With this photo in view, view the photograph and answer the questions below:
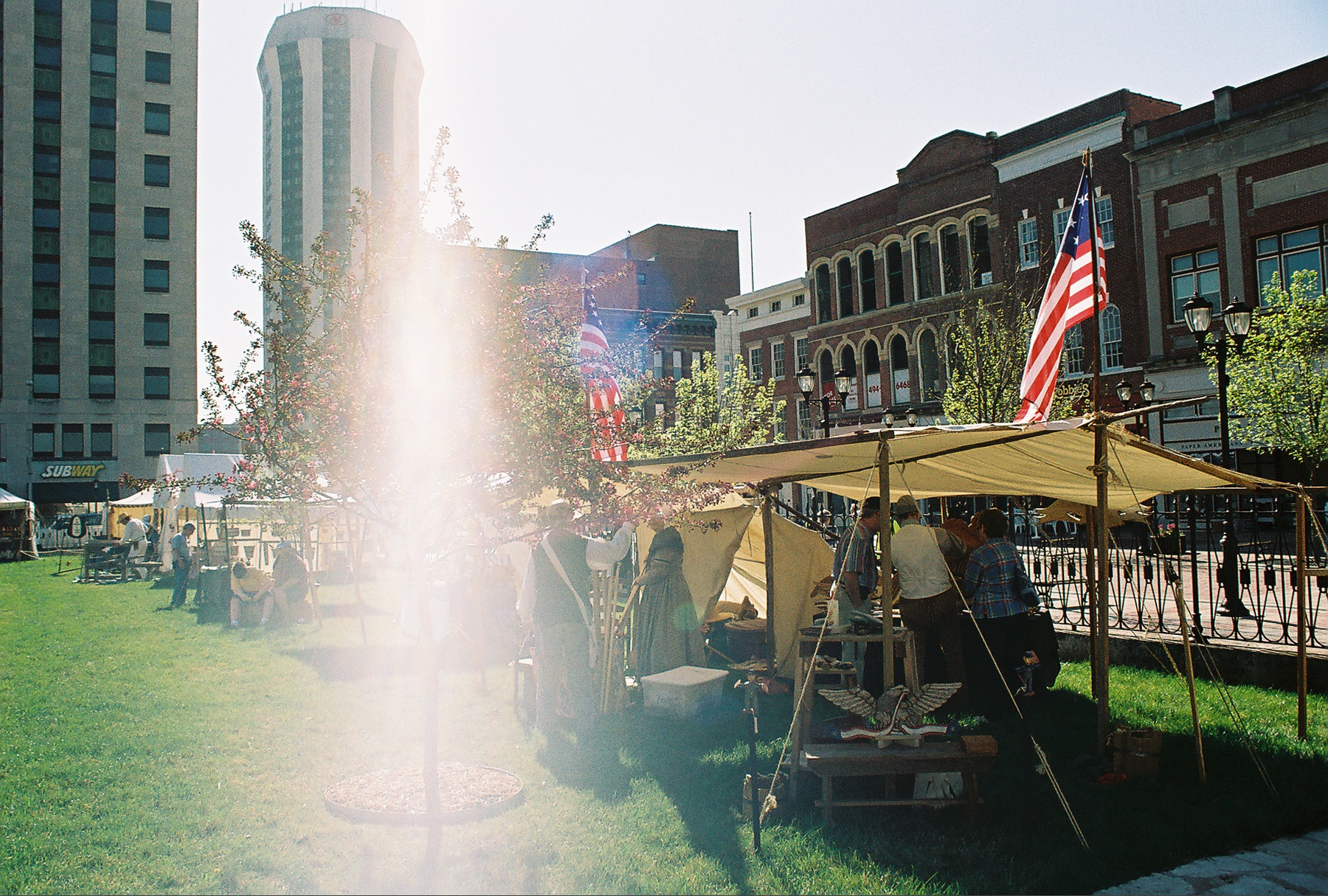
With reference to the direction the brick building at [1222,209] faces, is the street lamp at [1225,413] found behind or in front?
in front

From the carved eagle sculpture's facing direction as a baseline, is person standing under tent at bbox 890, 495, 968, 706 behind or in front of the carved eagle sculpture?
behind

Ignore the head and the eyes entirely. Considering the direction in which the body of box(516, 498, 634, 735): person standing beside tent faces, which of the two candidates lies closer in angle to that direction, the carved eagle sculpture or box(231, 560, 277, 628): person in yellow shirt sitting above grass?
the person in yellow shirt sitting above grass

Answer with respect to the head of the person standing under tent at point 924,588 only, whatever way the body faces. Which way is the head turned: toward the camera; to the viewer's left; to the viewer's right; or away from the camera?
away from the camera

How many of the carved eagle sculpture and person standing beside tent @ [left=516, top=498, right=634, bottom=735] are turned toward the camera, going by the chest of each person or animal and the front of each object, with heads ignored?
1

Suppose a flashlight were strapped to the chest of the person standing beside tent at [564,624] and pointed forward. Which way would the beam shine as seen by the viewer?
away from the camera

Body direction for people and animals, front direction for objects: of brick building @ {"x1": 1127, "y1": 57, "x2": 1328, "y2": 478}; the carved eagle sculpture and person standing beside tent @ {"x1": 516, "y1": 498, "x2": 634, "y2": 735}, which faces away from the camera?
the person standing beside tent

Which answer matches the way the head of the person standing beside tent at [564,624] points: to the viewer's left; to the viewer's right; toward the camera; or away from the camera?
away from the camera

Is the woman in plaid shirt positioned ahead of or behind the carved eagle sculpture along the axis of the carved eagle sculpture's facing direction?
behind

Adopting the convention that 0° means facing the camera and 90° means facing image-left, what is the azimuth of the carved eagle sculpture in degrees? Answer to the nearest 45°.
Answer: approximately 0°

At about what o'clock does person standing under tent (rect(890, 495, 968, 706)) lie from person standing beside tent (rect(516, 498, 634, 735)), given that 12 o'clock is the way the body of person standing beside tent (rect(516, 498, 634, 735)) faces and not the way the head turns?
person standing under tent (rect(890, 495, 968, 706)) is roughly at 3 o'clock from person standing beside tent (rect(516, 498, 634, 735)).

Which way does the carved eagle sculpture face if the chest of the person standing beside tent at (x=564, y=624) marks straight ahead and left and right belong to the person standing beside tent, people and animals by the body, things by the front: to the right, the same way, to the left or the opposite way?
the opposite way

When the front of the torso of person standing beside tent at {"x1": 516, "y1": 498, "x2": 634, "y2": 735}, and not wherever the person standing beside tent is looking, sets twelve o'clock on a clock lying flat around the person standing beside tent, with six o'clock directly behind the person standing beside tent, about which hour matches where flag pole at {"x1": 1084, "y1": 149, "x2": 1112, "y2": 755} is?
The flag pole is roughly at 4 o'clock from the person standing beside tent.

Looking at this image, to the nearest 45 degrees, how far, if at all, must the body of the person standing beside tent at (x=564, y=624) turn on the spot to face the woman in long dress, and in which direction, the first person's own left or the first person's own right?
approximately 45° to the first person's own right

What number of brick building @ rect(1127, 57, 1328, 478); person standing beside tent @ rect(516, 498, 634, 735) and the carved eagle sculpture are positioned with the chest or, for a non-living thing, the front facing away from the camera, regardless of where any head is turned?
1
